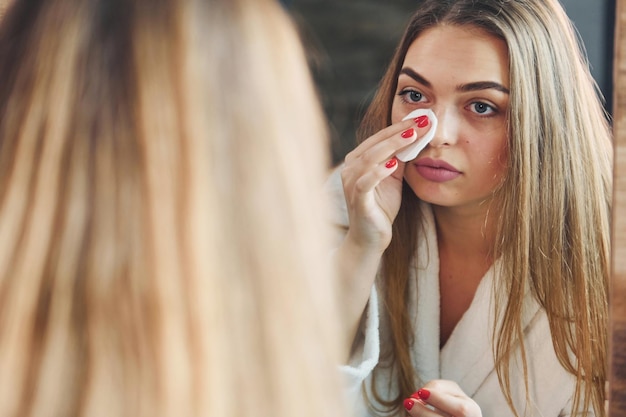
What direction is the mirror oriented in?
toward the camera
